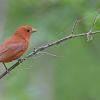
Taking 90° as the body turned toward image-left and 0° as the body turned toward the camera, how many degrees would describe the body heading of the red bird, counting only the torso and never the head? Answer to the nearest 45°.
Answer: approximately 270°
